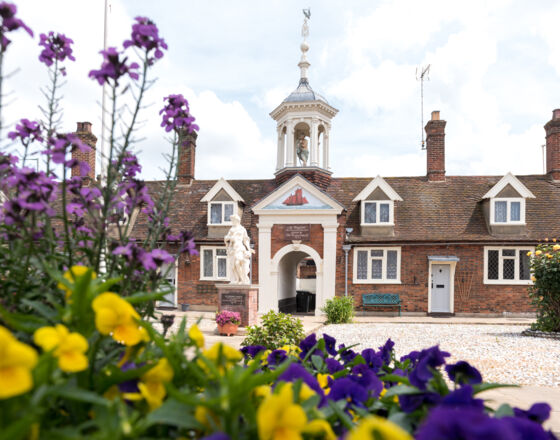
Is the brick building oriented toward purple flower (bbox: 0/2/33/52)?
yes

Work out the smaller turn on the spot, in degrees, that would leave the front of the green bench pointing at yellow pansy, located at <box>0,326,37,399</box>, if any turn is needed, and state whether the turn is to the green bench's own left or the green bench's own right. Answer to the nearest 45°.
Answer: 0° — it already faces it

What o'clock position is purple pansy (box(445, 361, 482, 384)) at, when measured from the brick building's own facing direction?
The purple pansy is roughly at 12 o'clock from the brick building.

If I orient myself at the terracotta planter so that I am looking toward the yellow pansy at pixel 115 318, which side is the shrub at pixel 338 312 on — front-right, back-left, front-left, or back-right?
back-left

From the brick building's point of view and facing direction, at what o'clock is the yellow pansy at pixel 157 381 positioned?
The yellow pansy is roughly at 12 o'clock from the brick building.

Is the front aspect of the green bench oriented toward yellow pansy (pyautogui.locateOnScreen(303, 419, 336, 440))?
yes

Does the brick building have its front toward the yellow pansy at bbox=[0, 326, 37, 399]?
yes

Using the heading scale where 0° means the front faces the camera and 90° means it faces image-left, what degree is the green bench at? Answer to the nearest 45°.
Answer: approximately 0°
